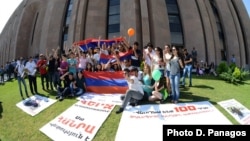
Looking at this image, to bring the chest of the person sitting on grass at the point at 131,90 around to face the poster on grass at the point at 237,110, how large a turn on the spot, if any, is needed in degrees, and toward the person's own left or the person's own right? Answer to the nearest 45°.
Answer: approximately 135° to the person's own left

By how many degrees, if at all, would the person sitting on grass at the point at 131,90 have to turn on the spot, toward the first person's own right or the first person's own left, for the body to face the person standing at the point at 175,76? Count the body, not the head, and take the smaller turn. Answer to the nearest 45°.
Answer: approximately 135° to the first person's own left

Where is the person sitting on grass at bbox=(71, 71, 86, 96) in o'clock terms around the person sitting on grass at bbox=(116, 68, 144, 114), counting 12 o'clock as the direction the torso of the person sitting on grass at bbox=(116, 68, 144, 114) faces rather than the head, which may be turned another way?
the person sitting on grass at bbox=(71, 71, 86, 96) is roughly at 3 o'clock from the person sitting on grass at bbox=(116, 68, 144, 114).

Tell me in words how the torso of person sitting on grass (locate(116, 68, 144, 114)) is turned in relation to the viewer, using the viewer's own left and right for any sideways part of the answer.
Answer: facing the viewer and to the left of the viewer

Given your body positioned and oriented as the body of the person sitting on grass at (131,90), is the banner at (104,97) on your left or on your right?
on your right

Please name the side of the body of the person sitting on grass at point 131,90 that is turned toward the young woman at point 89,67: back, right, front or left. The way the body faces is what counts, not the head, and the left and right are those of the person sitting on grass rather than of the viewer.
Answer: right

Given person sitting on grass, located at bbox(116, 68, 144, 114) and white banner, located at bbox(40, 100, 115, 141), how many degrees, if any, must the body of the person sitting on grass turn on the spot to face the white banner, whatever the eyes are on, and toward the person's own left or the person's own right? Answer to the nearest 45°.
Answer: approximately 45° to the person's own right
